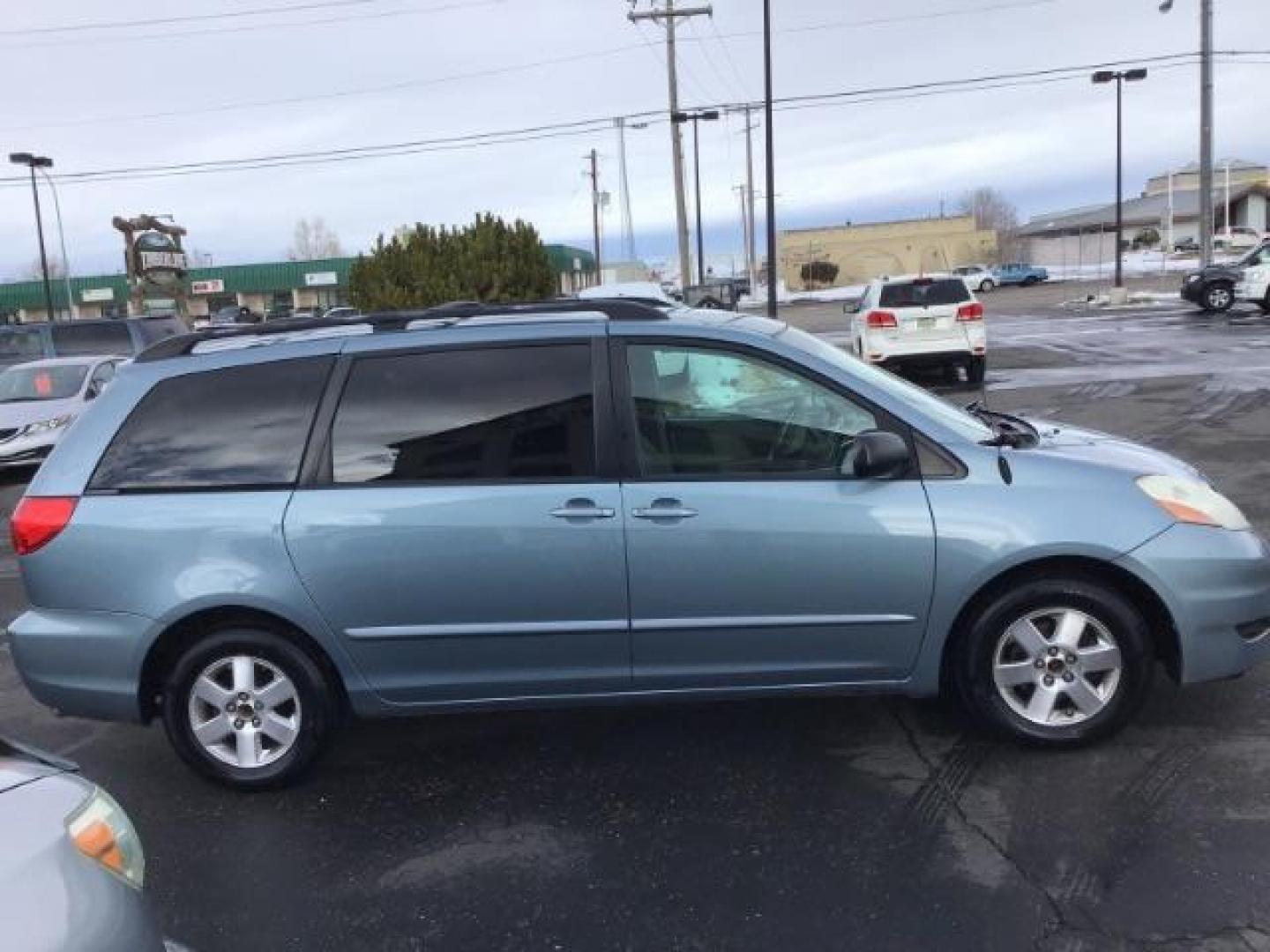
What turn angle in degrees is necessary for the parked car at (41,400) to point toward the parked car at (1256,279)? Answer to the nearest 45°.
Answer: approximately 135° to its left

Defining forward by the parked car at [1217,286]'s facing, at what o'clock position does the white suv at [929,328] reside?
The white suv is roughly at 11 o'clock from the parked car.

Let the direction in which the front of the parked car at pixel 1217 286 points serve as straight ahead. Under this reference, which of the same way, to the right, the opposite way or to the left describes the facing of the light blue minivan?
the opposite way

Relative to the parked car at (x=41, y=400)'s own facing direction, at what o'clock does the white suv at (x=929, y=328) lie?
The white suv is roughly at 8 o'clock from the parked car.

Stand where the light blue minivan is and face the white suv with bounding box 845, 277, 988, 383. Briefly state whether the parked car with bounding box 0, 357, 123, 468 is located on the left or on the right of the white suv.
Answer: left

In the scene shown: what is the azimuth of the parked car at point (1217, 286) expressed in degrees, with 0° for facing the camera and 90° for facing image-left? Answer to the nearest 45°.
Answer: approximately 45°

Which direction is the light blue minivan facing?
to the viewer's right

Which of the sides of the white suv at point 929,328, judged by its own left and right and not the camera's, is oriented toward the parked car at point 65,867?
back

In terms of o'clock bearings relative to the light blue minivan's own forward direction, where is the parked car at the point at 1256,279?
The parked car is roughly at 10 o'clock from the light blue minivan.

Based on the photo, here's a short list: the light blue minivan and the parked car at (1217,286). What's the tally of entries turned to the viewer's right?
1

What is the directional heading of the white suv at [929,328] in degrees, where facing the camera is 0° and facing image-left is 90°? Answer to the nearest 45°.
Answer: approximately 180°
